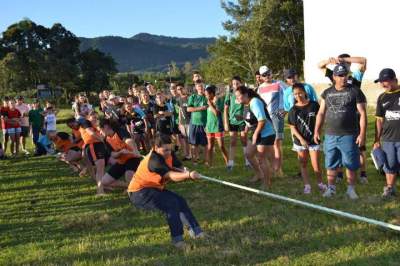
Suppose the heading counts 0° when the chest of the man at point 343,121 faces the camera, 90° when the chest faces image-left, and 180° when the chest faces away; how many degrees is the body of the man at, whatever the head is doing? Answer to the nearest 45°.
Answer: approximately 0°

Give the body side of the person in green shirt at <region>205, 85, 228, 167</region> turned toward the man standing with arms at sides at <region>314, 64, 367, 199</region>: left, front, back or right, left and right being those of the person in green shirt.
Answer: left

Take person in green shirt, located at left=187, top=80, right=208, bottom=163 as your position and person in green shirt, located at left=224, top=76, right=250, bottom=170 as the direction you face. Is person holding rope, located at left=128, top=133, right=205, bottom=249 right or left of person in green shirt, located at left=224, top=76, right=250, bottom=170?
right

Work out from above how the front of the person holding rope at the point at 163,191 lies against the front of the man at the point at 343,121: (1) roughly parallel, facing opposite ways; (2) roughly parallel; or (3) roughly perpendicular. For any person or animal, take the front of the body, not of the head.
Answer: roughly perpendicular

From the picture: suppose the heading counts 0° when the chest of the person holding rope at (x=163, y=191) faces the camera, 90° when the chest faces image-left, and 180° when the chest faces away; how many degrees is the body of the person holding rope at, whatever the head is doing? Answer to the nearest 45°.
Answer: approximately 315°

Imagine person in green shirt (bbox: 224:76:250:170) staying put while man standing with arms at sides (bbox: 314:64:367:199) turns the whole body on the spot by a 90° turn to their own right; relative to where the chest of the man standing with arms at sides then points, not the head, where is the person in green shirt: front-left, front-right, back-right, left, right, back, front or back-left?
front-right

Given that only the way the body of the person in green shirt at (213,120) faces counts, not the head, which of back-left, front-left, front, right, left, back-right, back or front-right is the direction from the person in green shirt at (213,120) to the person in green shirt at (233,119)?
left

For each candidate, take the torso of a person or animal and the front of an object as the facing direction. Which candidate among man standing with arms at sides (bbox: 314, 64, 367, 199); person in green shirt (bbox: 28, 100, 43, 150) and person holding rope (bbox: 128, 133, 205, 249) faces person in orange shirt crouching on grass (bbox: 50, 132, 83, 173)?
the person in green shirt

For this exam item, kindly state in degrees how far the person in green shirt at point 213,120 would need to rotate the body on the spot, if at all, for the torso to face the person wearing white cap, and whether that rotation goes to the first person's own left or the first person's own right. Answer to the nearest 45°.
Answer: approximately 90° to the first person's own left

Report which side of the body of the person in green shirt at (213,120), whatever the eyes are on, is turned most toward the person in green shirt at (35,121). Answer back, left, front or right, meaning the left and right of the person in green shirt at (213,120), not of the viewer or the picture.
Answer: right
